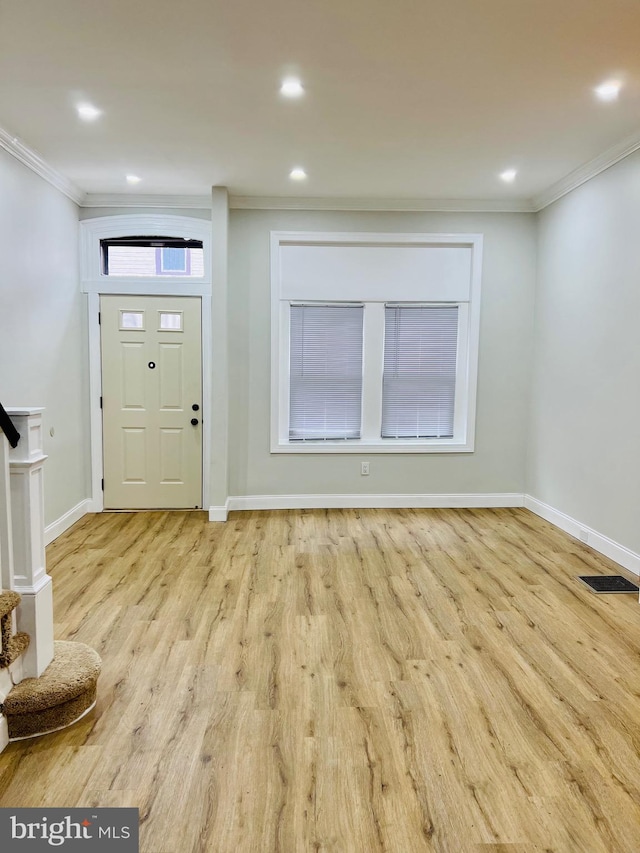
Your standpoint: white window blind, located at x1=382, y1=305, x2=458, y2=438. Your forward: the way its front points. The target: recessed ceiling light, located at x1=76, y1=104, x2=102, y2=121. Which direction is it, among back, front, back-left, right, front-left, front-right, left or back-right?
front-right

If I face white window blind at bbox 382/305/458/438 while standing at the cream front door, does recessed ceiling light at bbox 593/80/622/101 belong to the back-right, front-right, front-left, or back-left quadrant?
front-right

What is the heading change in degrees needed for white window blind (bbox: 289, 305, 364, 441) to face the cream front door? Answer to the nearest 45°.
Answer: approximately 90° to its right

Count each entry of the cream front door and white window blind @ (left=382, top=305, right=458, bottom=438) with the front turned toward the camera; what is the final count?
2

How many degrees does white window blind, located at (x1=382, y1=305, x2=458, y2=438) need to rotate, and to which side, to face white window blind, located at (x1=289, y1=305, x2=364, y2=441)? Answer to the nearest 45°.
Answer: approximately 90° to its right

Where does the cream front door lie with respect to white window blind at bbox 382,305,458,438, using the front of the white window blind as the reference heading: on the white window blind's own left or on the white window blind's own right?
on the white window blind's own right

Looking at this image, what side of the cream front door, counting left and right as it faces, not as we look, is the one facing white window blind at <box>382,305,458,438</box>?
left

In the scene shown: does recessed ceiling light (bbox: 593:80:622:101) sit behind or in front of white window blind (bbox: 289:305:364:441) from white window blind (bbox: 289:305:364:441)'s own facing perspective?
in front

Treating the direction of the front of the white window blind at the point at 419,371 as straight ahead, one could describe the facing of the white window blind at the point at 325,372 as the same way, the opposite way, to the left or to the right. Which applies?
the same way

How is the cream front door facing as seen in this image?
toward the camera

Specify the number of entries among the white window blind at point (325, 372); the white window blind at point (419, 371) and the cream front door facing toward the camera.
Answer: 3

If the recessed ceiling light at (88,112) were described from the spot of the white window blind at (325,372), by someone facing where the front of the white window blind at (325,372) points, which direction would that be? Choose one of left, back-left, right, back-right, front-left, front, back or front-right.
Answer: front-right

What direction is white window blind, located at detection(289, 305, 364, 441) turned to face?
toward the camera

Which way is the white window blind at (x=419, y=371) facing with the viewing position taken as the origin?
facing the viewer

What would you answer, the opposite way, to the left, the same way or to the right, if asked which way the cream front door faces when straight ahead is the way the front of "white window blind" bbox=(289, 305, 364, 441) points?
the same way
